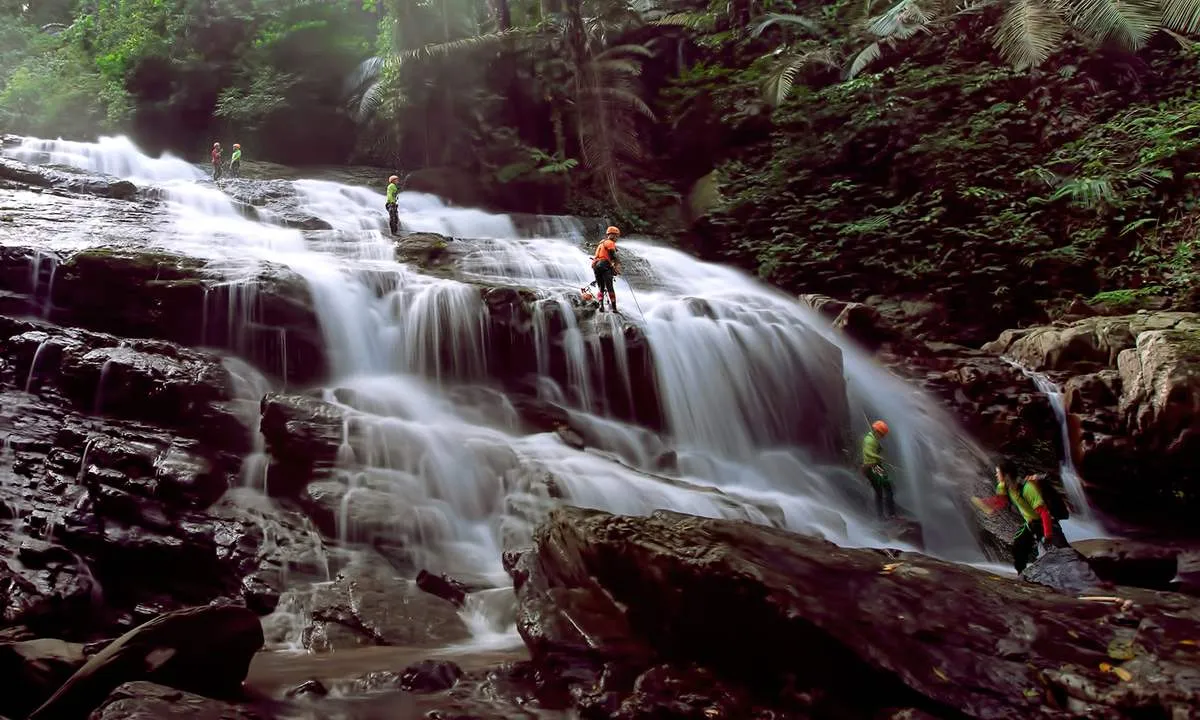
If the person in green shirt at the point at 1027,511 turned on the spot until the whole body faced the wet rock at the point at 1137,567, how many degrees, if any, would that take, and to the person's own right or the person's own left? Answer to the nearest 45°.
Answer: approximately 180°

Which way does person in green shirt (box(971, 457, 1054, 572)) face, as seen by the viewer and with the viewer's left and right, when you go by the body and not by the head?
facing to the left of the viewer

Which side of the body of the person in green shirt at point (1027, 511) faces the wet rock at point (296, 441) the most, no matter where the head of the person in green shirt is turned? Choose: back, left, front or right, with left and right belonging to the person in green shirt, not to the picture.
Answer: front

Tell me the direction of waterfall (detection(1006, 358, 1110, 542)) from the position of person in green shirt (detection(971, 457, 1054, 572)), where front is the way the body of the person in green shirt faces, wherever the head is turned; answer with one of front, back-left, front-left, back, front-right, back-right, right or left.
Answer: right

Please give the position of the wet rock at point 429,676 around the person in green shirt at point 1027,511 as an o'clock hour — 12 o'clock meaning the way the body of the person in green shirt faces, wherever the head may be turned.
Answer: The wet rock is roughly at 10 o'clock from the person in green shirt.

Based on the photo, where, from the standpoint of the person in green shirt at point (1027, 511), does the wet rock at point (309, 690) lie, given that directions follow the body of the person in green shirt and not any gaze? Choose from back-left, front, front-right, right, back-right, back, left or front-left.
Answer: front-left

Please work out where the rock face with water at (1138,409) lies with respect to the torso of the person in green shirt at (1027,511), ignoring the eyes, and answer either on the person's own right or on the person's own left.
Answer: on the person's own right

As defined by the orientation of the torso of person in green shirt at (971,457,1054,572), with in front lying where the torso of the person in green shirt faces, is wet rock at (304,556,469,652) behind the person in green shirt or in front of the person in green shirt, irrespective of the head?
in front

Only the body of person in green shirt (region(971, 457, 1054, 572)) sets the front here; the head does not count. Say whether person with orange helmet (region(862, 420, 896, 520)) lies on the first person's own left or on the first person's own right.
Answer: on the first person's own right

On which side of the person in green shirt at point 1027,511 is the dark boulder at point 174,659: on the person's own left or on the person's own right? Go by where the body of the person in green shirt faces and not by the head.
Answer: on the person's own left

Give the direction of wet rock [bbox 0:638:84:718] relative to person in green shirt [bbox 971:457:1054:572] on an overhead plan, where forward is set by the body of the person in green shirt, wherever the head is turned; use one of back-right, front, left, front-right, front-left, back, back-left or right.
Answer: front-left
